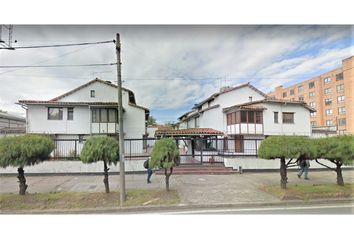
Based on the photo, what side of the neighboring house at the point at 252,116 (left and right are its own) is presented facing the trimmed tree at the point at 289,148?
front

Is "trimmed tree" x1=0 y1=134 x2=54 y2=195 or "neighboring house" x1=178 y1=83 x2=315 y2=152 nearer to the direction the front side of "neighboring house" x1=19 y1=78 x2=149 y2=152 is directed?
the trimmed tree

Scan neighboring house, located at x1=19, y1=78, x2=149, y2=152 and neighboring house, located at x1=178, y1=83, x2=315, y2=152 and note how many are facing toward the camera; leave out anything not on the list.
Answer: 2

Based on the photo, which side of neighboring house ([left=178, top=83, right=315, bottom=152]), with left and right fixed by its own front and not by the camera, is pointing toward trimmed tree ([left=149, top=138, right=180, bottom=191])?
front

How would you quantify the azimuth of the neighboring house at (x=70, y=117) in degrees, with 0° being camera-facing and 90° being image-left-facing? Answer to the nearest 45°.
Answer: approximately 0°

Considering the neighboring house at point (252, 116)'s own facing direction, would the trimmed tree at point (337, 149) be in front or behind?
in front

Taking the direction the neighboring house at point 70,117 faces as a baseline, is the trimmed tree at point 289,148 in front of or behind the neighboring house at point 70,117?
in front

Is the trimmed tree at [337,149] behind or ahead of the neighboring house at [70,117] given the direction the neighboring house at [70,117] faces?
ahead

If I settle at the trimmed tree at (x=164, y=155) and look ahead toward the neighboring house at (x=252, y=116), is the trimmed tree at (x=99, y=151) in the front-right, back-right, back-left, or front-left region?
back-left
